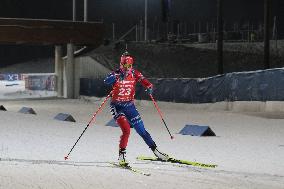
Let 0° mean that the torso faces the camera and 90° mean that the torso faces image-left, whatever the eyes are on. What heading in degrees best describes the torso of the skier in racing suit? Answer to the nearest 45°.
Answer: approximately 0°
